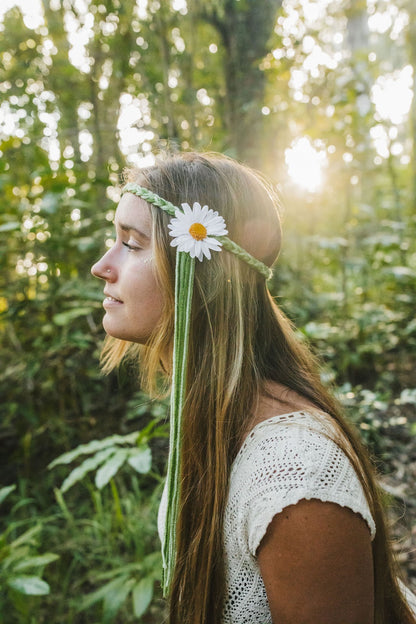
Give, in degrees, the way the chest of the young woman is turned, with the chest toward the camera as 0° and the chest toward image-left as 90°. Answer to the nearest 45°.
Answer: approximately 90°

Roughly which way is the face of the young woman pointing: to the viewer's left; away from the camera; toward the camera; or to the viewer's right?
to the viewer's left
